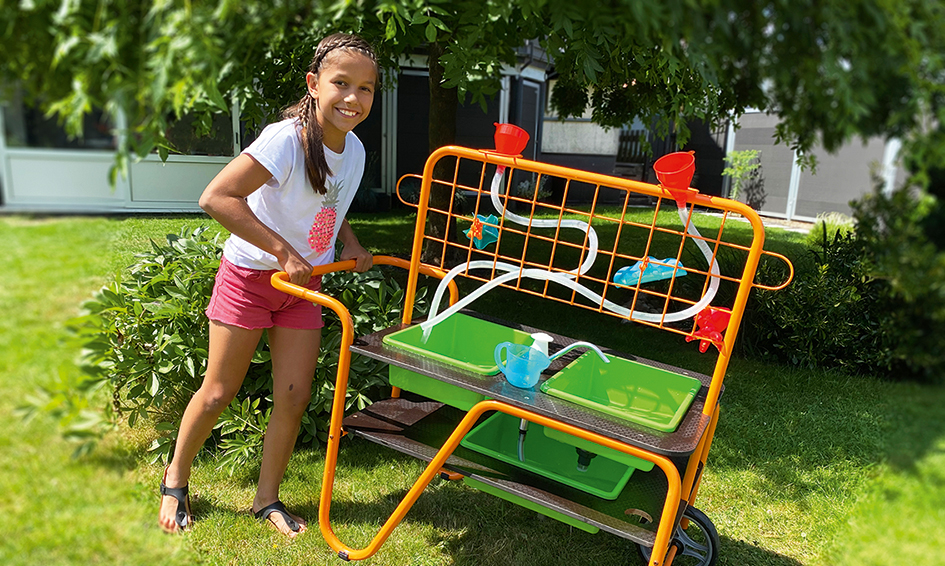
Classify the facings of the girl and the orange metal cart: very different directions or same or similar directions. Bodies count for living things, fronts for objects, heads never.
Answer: same or similar directions

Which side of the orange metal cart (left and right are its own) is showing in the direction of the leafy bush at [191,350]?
back

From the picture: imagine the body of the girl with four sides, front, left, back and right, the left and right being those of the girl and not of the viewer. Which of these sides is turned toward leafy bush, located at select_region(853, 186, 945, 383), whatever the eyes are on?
left

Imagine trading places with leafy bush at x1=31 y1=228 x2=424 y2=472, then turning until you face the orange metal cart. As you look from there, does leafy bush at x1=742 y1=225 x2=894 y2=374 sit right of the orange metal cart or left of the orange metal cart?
left

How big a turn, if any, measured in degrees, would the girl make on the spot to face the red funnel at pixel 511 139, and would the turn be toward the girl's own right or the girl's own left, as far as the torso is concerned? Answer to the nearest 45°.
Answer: approximately 45° to the girl's own left

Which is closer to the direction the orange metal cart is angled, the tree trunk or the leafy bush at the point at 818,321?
the leafy bush

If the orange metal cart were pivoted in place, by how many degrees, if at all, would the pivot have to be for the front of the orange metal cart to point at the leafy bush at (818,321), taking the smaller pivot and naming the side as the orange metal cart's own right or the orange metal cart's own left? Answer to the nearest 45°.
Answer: approximately 45° to the orange metal cart's own left

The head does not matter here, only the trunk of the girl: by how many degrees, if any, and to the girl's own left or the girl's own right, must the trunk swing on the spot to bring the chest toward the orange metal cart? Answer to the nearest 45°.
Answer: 0° — they already face it

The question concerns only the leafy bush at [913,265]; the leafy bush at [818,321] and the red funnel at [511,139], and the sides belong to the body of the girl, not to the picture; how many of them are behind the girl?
0

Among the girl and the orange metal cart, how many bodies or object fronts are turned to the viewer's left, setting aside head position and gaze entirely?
0

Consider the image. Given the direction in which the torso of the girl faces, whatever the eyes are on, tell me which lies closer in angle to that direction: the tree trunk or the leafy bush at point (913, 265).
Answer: the leafy bush

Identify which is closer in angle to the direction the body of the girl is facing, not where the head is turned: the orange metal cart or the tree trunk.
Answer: the orange metal cart
